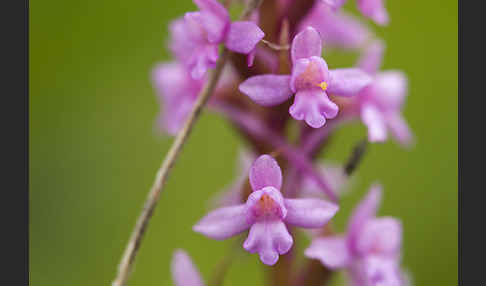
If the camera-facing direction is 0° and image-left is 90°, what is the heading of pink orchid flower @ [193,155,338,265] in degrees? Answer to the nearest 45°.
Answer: approximately 0°

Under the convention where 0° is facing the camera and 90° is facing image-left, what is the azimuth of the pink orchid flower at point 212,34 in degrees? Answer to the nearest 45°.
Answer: approximately 45°

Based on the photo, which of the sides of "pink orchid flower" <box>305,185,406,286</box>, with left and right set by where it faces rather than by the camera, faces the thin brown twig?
right

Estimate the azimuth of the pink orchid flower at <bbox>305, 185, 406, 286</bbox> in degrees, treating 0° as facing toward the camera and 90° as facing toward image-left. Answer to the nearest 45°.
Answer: approximately 315°

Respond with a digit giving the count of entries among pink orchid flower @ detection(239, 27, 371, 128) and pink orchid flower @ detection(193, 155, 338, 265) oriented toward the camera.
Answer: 2
